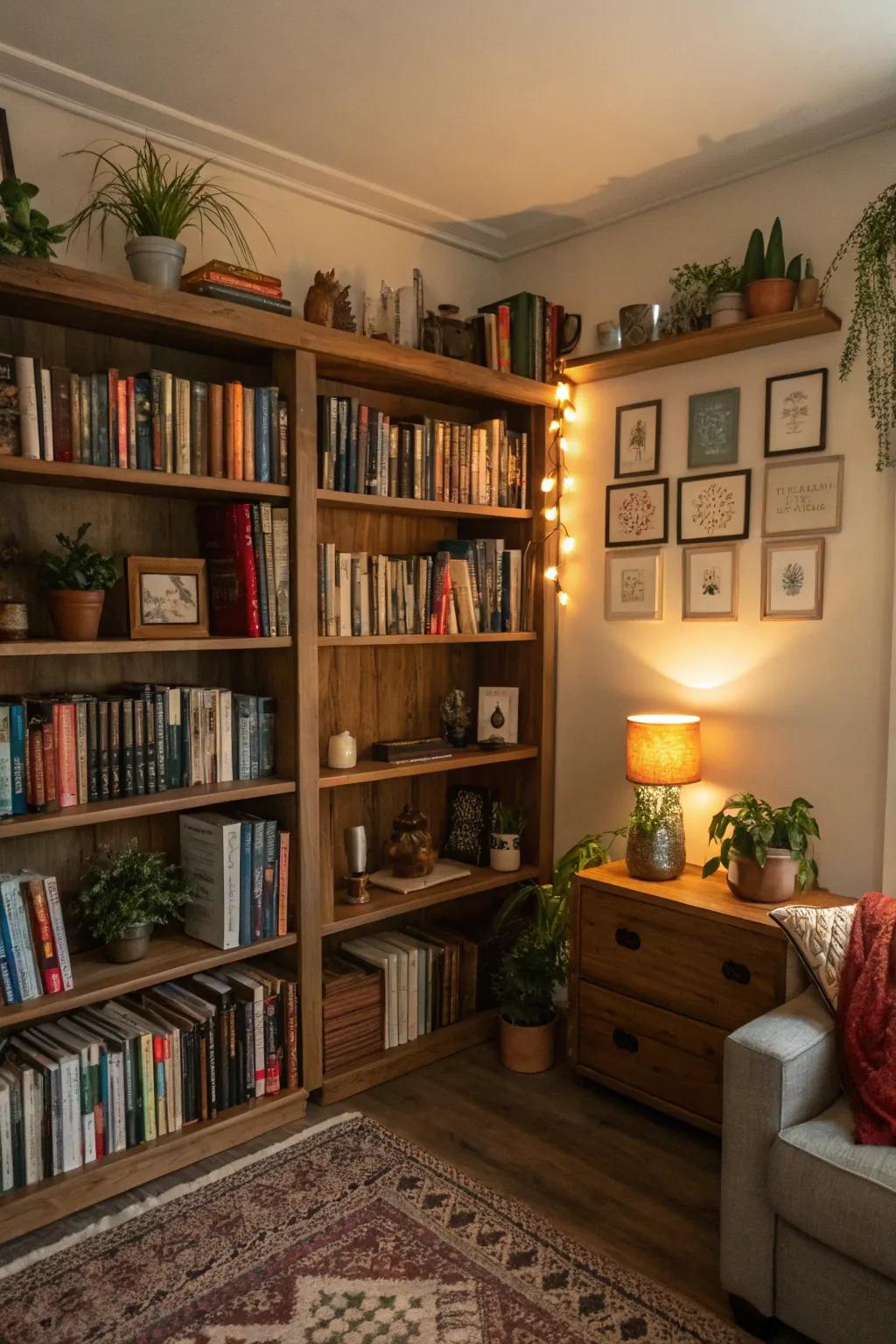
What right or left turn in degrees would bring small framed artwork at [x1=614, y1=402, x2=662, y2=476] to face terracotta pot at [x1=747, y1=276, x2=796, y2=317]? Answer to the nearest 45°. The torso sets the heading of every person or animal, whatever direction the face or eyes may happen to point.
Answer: approximately 90° to its left

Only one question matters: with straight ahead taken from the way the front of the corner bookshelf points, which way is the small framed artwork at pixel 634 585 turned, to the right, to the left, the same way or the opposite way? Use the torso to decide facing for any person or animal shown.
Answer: to the right

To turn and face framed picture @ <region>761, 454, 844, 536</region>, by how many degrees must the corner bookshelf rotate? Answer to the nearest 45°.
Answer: approximately 45° to its left

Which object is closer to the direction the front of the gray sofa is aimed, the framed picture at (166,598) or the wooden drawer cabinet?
the framed picture

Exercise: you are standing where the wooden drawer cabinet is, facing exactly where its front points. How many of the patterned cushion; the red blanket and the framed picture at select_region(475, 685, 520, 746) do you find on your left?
2

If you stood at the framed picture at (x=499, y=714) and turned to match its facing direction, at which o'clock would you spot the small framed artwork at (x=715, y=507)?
The small framed artwork is roughly at 10 o'clock from the framed picture.

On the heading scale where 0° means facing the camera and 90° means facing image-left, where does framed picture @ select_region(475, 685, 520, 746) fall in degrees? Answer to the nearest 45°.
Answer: approximately 0°

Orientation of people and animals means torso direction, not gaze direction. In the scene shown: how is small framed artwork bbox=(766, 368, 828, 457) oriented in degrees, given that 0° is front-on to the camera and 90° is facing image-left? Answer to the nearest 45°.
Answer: approximately 45°

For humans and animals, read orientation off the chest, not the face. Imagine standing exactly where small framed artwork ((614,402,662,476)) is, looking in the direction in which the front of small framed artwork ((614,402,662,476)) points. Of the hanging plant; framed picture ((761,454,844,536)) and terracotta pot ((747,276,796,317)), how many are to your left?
3
